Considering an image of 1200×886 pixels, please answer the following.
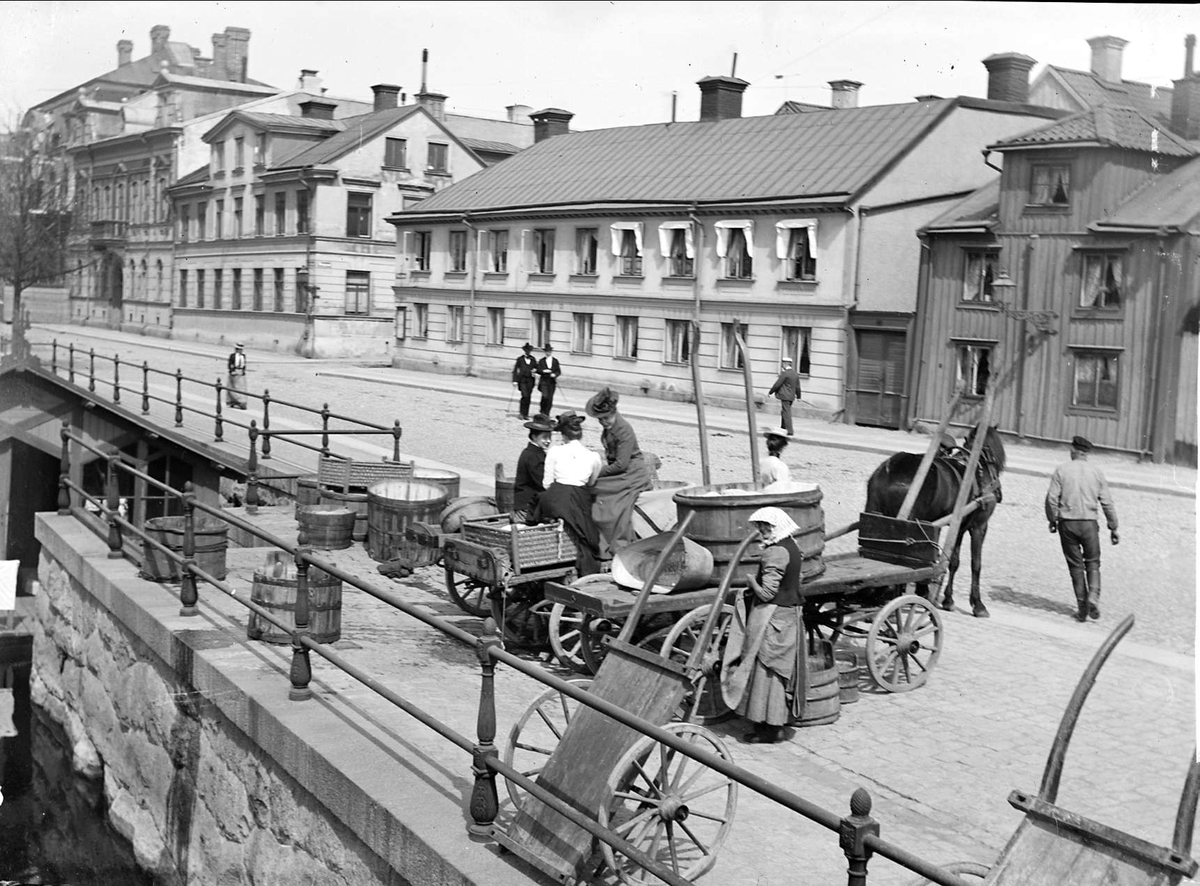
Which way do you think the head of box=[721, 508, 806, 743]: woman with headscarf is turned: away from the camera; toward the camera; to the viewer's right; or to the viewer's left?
to the viewer's left

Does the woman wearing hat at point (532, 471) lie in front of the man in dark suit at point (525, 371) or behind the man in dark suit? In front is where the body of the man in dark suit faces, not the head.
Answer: in front

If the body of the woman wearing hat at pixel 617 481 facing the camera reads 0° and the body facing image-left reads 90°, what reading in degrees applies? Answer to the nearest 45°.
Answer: approximately 90°

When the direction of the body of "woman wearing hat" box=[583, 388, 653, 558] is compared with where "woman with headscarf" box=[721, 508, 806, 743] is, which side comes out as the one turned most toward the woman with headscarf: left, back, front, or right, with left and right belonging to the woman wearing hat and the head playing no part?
left

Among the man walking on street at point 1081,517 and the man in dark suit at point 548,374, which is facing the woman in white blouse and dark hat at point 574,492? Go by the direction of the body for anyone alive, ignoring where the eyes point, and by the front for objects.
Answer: the man in dark suit

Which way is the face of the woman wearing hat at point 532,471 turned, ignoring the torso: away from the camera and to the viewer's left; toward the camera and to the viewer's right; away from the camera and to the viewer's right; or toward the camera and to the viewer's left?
toward the camera and to the viewer's right

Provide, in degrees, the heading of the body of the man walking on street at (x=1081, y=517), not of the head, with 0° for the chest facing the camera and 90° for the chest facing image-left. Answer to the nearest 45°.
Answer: approximately 180°

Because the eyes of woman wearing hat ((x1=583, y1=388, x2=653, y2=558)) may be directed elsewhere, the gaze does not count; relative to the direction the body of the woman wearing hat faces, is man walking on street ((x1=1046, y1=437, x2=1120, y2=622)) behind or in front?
behind

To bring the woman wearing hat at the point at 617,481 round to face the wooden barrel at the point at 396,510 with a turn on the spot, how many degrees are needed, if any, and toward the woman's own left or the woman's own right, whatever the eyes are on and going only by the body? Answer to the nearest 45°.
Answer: approximately 45° to the woman's own right
